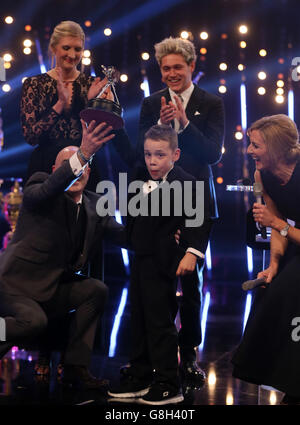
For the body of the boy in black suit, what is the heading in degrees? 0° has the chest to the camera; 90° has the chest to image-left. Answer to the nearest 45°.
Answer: approximately 45°

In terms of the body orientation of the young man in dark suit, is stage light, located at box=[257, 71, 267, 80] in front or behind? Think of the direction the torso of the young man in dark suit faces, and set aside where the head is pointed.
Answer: behind

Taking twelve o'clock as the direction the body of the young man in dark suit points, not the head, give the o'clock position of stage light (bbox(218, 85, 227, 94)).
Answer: The stage light is roughly at 6 o'clock from the young man in dark suit.

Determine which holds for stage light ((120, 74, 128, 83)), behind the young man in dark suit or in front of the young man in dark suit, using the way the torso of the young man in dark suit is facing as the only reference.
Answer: behind

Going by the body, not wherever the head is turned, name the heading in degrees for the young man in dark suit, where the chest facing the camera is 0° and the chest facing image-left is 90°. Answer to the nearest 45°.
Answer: approximately 0°

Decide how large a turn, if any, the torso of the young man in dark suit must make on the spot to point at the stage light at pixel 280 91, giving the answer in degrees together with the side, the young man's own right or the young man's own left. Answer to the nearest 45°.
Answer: approximately 180°

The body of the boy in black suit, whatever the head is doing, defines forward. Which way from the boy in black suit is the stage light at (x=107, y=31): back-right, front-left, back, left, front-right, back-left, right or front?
back-right
